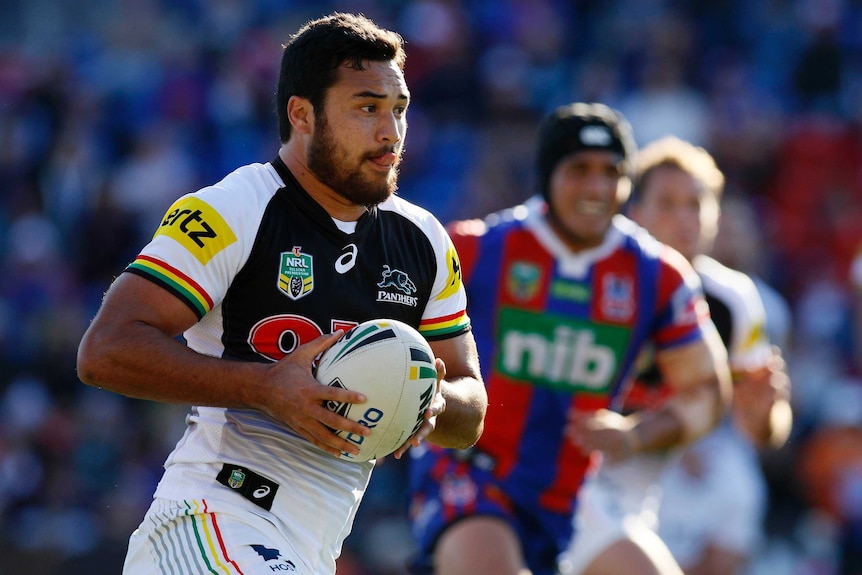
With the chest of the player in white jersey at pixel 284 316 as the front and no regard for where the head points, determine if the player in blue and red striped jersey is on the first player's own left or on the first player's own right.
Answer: on the first player's own left

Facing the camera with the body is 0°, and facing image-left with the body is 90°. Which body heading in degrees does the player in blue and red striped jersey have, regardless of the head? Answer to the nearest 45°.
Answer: approximately 0°

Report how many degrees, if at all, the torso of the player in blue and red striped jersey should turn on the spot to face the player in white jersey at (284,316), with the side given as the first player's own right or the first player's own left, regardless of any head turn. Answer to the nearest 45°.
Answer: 0° — they already face them

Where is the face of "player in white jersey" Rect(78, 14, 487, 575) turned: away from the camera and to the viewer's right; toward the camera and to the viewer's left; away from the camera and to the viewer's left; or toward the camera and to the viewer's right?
toward the camera and to the viewer's right

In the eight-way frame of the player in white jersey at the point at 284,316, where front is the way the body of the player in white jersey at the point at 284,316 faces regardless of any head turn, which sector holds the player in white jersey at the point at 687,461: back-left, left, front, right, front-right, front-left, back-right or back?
left
